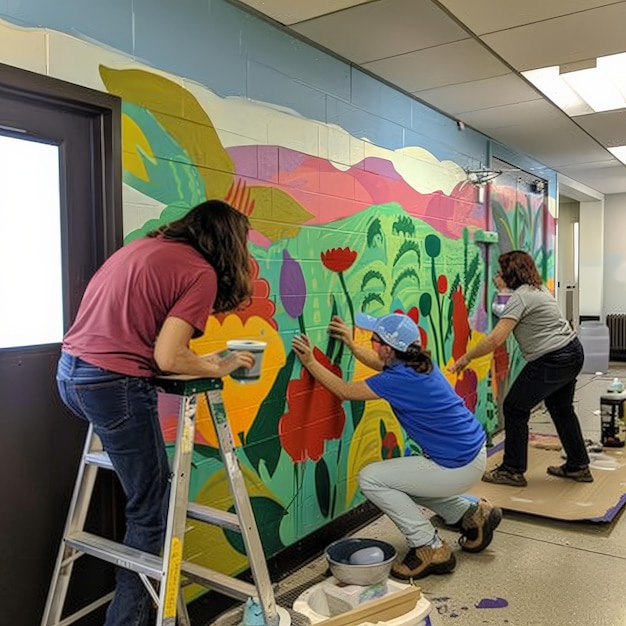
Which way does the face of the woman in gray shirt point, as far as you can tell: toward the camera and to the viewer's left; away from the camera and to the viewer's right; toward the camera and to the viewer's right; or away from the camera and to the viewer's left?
away from the camera and to the viewer's left

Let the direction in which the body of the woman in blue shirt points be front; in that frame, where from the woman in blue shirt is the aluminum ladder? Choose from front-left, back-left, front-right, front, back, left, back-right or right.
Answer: front-left

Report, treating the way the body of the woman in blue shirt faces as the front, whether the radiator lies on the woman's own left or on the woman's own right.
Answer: on the woman's own right

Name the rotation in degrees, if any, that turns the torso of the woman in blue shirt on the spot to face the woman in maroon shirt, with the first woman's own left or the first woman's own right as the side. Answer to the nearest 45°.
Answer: approximately 45° to the first woman's own left

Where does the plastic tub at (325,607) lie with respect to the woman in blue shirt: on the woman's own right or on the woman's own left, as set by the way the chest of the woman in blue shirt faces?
on the woman's own left

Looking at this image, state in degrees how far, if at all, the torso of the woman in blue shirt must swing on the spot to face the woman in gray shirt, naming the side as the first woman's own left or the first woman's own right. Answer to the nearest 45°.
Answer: approximately 135° to the first woman's own right

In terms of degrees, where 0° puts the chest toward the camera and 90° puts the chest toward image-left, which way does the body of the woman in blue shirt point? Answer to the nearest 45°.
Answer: approximately 90°

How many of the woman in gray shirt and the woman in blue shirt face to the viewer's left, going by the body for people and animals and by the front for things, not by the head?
2

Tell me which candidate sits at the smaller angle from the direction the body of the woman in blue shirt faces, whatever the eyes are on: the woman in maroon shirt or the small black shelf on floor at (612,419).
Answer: the woman in maroon shirt

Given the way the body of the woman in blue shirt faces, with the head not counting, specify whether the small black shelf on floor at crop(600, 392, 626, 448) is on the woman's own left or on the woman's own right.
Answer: on the woman's own right

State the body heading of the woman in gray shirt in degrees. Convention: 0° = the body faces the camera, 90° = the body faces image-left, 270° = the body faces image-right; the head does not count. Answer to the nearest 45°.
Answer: approximately 90°

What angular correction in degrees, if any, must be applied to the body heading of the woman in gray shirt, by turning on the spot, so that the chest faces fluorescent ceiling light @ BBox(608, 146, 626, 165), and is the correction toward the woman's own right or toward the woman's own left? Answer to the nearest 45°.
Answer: approximately 90° to the woman's own right
